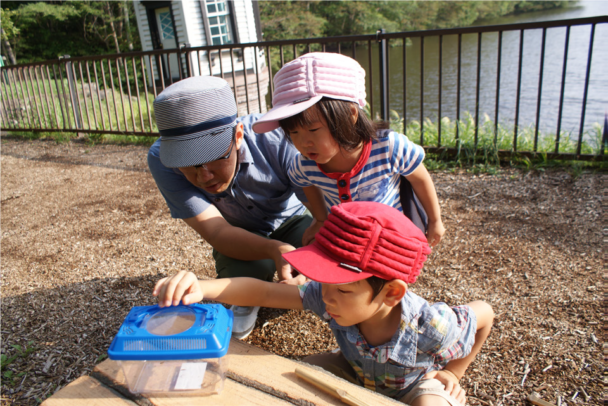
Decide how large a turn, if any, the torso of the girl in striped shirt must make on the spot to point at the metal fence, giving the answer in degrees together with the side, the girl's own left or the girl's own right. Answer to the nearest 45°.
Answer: approximately 135° to the girl's own right

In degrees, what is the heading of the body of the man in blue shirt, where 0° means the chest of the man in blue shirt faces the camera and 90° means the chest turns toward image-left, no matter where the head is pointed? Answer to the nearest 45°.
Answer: approximately 0°

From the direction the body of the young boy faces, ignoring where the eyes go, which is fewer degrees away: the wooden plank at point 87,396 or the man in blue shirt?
the wooden plank

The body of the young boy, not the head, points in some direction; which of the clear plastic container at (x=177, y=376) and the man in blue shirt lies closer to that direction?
the clear plastic container

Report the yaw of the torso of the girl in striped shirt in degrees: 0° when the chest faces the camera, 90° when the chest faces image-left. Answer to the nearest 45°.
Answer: approximately 45°

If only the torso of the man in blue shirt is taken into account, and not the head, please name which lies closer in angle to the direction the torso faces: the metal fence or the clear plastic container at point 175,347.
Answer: the clear plastic container

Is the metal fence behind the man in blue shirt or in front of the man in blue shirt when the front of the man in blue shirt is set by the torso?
behind
